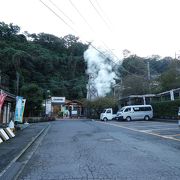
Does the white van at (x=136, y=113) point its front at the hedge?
no

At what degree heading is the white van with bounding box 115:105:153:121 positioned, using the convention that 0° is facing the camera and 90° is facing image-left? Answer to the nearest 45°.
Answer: approximately 45°
